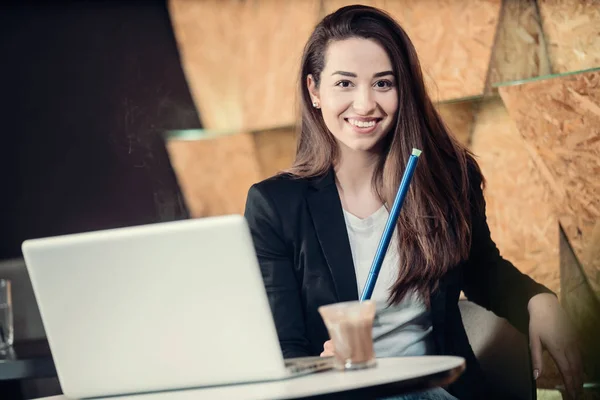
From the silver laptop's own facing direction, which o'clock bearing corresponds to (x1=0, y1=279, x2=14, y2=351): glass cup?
The glass cup is roughly at 10 o'clock from the silver laptop.

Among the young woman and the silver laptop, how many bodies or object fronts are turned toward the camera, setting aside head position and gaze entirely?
1

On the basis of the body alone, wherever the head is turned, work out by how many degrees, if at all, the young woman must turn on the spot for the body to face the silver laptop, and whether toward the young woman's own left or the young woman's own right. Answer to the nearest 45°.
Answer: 0° — they already face it

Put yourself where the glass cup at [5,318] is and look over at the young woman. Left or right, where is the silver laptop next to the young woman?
right

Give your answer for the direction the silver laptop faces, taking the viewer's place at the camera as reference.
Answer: facing away from the viewer and to the right of the viewer

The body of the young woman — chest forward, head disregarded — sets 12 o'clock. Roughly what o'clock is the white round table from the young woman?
The white round table is roughly at 12 o'clock from the young woman.

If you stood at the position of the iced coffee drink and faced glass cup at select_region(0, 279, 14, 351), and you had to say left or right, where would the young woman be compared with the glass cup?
right

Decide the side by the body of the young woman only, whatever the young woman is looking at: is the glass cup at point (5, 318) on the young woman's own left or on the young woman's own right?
on the young woman's own right

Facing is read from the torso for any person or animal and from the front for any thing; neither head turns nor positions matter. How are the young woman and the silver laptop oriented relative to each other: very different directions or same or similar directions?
very different directions

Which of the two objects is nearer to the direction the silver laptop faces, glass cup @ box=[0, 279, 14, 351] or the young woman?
the young woman
